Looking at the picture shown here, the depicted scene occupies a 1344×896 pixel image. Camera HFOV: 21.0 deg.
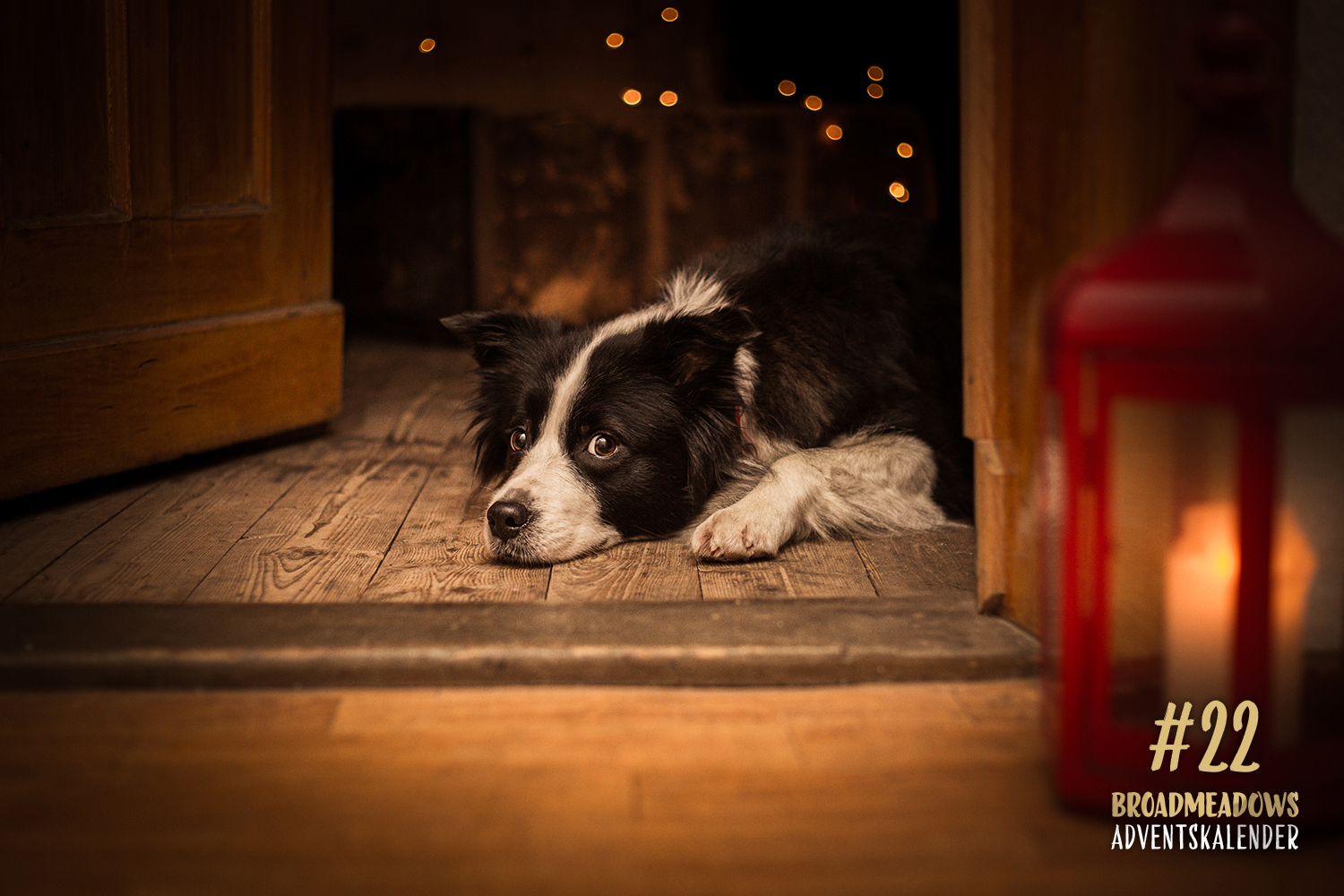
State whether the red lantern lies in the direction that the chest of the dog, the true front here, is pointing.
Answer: no

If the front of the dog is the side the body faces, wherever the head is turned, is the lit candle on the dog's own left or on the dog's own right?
on the dog's own left

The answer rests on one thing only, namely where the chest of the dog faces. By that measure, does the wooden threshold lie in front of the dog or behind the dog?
in front

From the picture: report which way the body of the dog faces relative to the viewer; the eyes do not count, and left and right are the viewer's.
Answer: facing the viewer and to the left of the viewer
